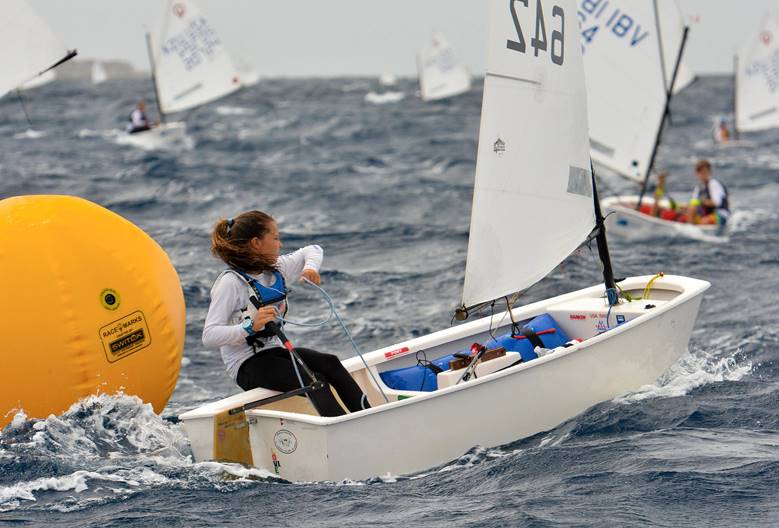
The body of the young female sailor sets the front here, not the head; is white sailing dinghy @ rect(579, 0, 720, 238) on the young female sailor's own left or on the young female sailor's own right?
on the young female sailor's own left

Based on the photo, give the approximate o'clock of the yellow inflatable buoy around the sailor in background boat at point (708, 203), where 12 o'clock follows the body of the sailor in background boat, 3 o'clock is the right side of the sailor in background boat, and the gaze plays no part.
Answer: The yellow inflatable buoy is roughly at 11 o'clock from the sailor in background boat.

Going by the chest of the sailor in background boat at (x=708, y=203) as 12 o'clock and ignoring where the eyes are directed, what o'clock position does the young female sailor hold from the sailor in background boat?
The young female sailor is roughly at 11 o'clock from the sailor in background boat.

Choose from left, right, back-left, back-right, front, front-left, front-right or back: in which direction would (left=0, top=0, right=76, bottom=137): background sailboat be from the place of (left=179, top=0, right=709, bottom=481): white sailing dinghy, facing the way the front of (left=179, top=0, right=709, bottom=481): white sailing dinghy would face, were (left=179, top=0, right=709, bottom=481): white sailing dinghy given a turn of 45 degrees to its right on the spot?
back-left

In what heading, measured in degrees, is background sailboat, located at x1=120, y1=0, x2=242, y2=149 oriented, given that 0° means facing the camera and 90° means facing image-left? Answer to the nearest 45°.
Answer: approximately 315°

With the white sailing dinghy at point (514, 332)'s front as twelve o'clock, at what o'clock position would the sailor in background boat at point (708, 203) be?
The sailor in background boat is roughly at 11 o'clock from the white sailing dinghy.

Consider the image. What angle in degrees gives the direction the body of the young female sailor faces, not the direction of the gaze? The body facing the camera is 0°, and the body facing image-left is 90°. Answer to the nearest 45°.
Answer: approximately 315°

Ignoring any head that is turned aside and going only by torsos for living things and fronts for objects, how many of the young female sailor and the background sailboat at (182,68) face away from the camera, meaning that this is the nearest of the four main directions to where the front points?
0

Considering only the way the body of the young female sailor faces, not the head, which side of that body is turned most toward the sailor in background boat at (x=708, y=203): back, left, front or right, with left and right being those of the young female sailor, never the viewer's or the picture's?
left

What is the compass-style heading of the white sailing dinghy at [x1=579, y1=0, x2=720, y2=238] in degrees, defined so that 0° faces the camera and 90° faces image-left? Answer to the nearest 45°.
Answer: approximately 45°

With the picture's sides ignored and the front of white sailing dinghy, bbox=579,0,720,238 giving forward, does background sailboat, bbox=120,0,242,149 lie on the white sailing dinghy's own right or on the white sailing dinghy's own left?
on the white sailing dinghy's own right

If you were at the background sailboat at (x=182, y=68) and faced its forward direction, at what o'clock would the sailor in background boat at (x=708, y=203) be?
The sailor in background boat is roughly at 1 o'clock from the background sailboat.

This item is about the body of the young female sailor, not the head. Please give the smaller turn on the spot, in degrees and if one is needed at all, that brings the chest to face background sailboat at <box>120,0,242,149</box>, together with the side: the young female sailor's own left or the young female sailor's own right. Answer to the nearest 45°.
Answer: approximately 135° to the young female sailor's own left
